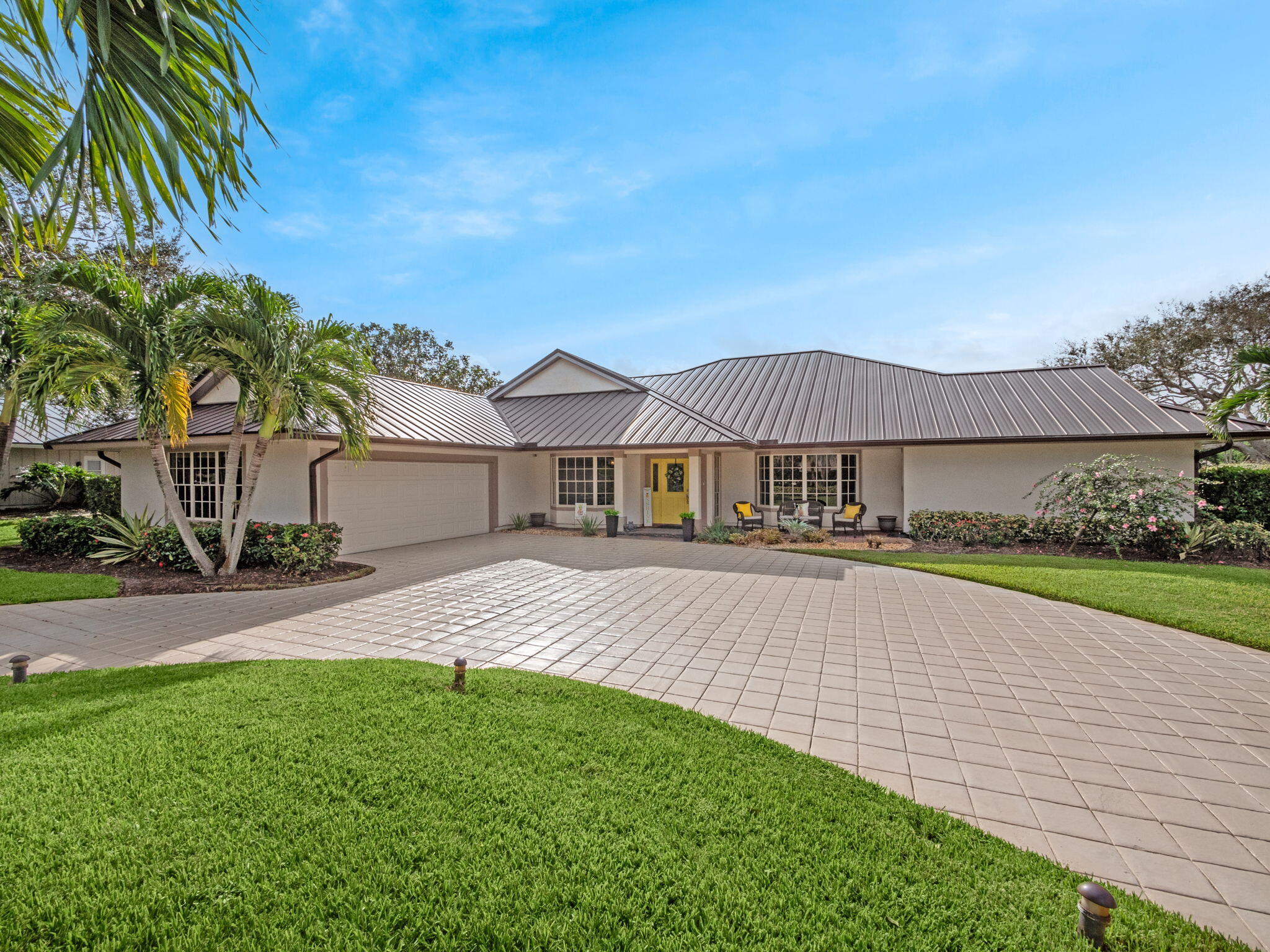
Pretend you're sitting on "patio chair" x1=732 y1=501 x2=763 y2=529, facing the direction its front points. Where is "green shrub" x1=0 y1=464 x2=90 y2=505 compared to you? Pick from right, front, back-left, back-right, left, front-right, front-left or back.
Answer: back-right

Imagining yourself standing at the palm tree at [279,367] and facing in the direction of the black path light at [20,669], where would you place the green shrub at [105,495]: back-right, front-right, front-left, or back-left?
back-right

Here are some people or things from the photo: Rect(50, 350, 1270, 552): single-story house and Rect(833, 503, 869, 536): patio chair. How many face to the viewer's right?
0

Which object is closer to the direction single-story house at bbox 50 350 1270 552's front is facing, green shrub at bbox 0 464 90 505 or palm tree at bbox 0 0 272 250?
the palm tree

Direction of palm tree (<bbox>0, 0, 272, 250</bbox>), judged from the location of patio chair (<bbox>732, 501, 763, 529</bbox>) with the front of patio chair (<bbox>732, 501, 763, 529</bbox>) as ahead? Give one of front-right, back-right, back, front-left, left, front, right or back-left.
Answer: front-right

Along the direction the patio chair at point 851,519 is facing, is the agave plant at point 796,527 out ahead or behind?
ahead

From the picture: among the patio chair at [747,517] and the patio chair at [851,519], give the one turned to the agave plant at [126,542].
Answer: the patio chair at [851,519]

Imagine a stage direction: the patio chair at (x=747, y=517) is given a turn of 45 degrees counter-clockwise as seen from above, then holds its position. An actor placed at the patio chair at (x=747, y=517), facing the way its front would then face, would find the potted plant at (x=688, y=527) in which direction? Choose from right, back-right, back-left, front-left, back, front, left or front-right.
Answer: back-right

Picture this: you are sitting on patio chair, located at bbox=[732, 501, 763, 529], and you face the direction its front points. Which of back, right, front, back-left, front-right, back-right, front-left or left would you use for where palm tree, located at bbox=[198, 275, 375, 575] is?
right

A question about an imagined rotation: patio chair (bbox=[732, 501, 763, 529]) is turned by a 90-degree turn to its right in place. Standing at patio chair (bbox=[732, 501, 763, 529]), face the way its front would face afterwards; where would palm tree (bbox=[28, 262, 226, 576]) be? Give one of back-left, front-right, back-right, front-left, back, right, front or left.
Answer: front

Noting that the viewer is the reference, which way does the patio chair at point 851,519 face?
facing the viewer and to the left of the viewer

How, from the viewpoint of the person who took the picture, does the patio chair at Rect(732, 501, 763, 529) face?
facing the viewer and to the right of the viewer

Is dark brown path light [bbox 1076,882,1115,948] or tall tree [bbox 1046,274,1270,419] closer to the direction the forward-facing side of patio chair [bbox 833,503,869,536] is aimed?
the dark brown path light

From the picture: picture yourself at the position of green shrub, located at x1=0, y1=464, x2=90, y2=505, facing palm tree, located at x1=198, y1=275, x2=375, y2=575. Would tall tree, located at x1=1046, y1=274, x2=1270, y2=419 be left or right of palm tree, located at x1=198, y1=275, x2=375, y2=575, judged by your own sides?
left

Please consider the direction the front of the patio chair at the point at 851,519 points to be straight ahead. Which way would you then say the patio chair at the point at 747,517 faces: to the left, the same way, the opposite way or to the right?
to the left

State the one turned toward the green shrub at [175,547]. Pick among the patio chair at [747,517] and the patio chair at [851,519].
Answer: the patio chair at [851,519]

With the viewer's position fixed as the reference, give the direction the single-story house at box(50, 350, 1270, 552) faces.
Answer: facing the viewer

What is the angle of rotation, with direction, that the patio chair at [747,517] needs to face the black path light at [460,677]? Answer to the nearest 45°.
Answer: approximately 45° to its right

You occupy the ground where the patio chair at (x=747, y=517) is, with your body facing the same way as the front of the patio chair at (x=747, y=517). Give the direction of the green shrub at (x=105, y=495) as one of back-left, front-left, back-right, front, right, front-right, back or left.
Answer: back-right

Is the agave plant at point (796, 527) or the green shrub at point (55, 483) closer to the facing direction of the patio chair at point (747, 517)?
the agave plant
